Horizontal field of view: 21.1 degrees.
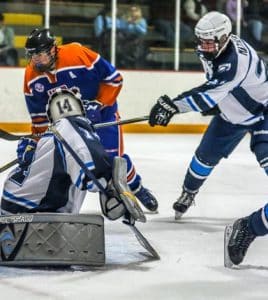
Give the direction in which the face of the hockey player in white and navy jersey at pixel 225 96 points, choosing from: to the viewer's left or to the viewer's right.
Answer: to the viewer's left

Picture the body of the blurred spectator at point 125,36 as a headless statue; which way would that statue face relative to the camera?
toward the camera

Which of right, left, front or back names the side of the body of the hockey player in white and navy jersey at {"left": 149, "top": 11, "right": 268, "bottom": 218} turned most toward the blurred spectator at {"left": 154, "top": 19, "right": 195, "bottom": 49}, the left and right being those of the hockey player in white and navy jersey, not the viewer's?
right

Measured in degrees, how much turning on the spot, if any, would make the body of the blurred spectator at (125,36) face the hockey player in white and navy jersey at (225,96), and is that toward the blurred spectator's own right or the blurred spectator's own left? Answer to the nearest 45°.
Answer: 0° — they already face them

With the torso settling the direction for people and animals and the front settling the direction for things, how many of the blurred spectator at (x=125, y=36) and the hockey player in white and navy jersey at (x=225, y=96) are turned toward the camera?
1

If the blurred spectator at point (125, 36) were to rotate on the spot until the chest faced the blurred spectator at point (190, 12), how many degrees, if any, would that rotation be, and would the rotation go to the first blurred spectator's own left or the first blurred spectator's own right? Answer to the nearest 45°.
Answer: approximately 135° to the first blurred spectator's own left

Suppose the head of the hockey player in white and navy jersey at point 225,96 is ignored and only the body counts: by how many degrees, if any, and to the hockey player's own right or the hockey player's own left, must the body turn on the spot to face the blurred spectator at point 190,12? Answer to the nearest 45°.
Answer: approximately 90° to the hockey player's own right

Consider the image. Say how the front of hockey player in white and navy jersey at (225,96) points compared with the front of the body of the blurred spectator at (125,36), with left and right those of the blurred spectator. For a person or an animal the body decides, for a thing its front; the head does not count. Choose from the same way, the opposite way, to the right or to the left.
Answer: to the right

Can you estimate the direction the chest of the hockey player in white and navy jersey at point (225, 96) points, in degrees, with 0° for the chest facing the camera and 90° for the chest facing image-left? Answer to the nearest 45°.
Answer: approximately 90°

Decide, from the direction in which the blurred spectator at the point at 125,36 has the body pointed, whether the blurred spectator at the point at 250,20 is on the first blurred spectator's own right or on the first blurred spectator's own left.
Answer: on the first blurred spectator's own left

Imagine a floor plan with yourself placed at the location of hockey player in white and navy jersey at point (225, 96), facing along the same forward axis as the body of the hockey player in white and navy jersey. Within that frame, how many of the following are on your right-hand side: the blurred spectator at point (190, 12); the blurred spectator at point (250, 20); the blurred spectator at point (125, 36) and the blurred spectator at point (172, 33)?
4
